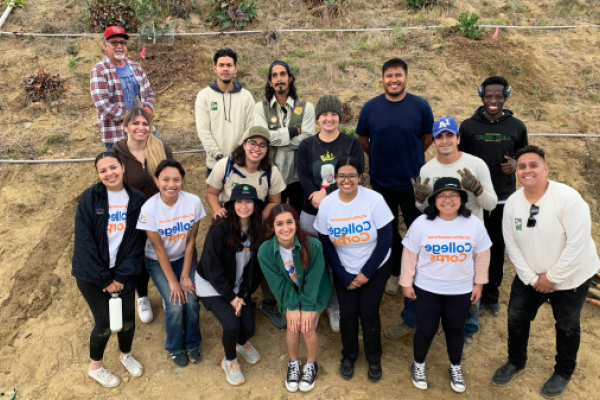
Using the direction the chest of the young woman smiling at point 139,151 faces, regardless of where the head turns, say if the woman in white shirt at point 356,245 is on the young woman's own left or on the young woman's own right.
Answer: on the young woman's own left

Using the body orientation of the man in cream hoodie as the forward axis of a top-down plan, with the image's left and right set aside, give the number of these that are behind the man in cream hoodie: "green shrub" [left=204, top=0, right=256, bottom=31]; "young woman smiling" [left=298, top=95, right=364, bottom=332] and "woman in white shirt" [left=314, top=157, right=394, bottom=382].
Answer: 1

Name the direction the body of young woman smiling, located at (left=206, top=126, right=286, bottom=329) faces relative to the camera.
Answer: toward the camera

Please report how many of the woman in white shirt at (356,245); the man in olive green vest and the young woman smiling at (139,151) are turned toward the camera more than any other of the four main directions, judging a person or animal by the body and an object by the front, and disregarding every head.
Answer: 3

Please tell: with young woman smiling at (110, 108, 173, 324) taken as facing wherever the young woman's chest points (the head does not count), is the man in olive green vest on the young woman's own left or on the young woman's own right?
on the young woman's own left

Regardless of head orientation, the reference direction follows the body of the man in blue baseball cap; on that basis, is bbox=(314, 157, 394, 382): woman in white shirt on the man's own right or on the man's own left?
on the man's own right

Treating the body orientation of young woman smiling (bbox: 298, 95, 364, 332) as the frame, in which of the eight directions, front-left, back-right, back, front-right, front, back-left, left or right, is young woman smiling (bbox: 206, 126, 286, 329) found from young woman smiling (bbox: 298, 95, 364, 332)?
right

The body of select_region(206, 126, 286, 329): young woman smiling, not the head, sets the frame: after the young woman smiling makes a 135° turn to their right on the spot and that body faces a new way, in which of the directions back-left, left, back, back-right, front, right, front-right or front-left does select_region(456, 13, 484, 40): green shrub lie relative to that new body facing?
right

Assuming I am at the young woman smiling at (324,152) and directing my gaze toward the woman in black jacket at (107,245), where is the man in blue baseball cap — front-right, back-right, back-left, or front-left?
back-left

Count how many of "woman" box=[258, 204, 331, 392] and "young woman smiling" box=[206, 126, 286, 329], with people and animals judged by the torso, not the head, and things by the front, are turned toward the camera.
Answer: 2

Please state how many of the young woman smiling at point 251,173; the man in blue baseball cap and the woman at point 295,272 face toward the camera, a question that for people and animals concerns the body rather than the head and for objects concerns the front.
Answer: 3

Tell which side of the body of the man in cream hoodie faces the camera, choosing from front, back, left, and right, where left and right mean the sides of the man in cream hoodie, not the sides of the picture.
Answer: front

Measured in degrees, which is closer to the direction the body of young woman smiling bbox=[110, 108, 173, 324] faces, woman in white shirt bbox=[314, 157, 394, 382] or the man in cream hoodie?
the woman in white shirt
